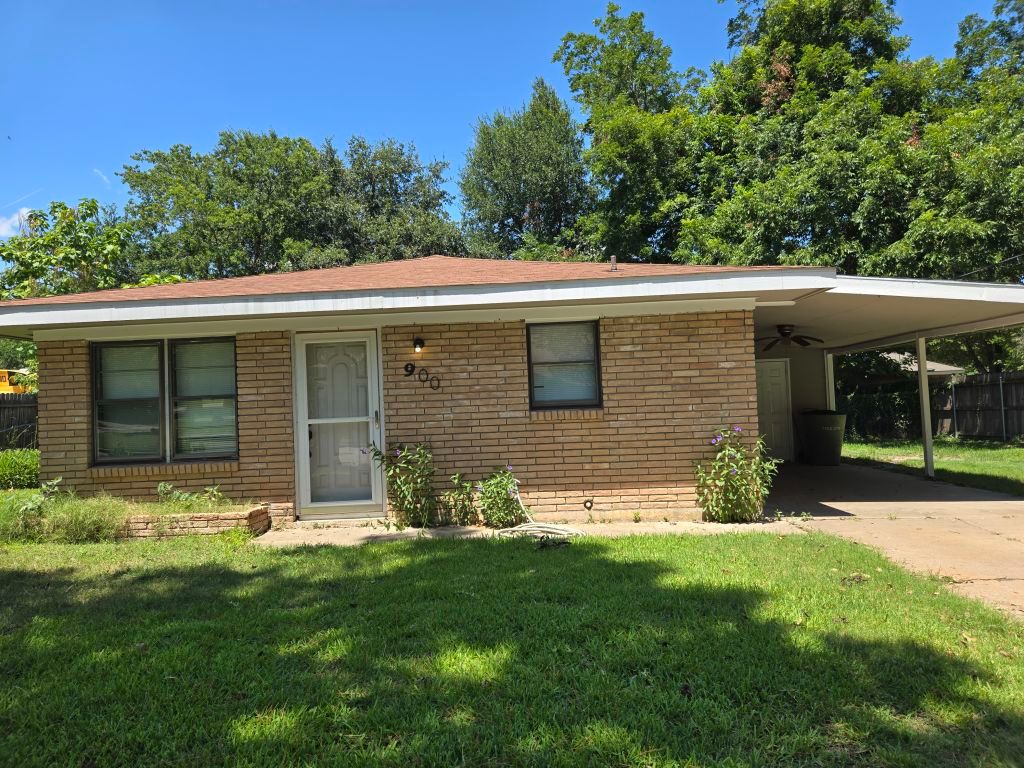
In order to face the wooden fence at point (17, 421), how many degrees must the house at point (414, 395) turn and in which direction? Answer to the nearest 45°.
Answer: approximately 135° to its right

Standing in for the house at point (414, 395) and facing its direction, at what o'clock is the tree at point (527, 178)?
The tree is roughly at 6 o'clock from the house.

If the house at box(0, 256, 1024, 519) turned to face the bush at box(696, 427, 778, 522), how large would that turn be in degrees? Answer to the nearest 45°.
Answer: approximately 90° to its left

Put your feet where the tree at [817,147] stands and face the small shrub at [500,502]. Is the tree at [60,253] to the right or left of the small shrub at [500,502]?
right

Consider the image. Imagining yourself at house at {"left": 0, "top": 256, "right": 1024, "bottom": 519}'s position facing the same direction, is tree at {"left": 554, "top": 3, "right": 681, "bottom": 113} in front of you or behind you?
behind

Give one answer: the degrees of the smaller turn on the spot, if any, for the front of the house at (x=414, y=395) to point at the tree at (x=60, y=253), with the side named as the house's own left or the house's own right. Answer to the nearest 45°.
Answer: approximately 135° to the house's own right

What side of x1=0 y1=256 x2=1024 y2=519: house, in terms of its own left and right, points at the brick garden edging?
right

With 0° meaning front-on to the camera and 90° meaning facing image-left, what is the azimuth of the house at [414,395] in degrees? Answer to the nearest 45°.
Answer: approximately 0°

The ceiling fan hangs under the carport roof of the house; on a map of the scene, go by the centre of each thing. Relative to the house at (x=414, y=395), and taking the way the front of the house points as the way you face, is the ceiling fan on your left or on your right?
on your left
